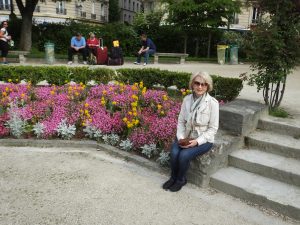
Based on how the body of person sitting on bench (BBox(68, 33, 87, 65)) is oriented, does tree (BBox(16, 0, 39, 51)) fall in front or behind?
behind

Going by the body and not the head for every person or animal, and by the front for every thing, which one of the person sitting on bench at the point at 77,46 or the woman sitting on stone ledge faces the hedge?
the person sitting on bench

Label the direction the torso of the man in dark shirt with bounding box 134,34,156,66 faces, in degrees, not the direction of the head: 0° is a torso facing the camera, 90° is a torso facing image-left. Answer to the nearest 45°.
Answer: approximately 45°

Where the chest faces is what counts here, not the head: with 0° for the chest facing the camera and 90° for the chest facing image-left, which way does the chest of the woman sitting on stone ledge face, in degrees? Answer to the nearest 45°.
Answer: approximately 45°

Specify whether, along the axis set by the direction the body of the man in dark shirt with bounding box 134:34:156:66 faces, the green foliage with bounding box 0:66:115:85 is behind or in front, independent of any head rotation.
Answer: in front

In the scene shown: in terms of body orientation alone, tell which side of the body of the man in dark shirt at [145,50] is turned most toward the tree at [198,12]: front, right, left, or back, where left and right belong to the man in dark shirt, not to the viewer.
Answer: back

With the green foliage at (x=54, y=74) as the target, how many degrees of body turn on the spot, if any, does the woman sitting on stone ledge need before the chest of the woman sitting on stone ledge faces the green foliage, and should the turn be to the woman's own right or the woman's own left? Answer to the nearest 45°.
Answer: approximately 90° to the woman's own right
